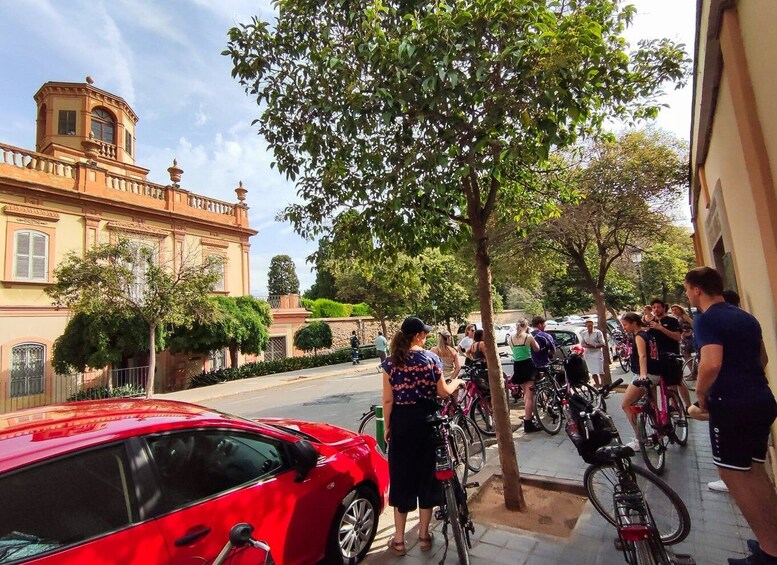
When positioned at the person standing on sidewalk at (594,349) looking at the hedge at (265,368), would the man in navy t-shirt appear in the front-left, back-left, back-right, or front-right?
back-left

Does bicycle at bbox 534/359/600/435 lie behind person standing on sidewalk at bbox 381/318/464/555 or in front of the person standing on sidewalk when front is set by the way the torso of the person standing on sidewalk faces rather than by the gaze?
in front

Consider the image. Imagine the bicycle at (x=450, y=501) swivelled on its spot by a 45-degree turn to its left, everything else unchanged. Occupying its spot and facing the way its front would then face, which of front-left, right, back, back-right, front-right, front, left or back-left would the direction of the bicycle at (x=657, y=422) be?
right

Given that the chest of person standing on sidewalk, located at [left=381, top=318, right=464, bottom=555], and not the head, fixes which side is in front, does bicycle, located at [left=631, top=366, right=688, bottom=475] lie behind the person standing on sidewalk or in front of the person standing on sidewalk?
in front

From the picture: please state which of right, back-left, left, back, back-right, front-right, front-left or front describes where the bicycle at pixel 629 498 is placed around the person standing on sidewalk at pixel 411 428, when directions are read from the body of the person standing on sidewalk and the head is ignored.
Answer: front-right

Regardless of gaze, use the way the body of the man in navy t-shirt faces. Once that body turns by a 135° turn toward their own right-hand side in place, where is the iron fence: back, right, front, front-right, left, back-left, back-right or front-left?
back

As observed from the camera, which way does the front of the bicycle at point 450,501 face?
facing away from the viewer

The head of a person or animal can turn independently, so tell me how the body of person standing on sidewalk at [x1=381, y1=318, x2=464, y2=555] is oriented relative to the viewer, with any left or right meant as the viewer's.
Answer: facing away from the viewer and to the right of the viewer

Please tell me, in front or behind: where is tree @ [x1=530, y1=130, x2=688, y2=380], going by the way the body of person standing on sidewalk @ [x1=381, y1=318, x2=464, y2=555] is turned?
in front

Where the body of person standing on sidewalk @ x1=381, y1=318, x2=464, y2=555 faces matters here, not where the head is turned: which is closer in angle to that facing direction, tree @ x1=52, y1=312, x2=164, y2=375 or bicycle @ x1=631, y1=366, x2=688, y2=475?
the bicycle
